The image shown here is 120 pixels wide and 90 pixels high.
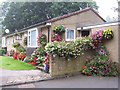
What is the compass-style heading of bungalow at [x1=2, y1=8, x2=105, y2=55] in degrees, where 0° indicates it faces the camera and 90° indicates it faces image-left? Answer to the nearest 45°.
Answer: approximately 45°

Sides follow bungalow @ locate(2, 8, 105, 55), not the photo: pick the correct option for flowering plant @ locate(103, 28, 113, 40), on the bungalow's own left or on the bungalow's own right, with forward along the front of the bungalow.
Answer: on the bungalow's own left

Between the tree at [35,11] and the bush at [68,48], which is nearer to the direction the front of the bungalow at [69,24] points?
the bush

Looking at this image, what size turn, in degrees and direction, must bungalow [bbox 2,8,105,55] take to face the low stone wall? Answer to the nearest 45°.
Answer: approximately 45° to its left

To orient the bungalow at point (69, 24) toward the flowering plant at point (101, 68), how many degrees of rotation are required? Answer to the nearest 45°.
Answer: approximately 45° to its left

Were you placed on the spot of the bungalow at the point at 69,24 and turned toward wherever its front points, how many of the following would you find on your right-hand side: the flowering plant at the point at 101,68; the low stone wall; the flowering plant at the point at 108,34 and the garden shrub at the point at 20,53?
1

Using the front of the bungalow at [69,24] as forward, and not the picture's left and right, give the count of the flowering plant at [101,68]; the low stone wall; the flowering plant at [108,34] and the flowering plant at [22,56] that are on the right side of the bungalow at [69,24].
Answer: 1

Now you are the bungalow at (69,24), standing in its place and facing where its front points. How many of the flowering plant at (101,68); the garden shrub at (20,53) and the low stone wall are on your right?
1
